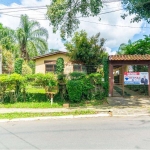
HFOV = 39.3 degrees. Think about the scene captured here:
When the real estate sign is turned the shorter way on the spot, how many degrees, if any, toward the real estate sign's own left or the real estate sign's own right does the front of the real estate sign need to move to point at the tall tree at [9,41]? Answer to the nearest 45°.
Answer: approximately 135° to the real estate sign's own right

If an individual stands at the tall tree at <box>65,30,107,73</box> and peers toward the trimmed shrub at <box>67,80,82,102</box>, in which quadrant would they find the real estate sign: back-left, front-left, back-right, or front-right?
front-left

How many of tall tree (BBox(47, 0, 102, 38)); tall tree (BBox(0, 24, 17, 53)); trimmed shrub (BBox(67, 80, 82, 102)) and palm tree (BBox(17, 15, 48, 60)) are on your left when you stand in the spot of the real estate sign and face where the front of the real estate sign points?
0

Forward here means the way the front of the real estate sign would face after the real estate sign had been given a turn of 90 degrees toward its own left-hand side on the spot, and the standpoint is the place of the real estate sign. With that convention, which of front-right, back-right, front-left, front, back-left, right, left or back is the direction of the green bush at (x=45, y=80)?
back-right

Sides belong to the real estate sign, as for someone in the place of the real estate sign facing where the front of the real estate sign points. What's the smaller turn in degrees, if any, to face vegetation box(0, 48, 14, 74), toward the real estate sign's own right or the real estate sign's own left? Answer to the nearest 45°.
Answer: approximately 135° to the real estate sign's own right

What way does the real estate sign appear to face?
toward the camera

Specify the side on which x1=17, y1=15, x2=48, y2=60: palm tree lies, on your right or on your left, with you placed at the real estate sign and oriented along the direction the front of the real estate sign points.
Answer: on your right

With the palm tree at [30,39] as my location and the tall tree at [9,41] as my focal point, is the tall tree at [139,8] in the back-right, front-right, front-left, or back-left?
back-left

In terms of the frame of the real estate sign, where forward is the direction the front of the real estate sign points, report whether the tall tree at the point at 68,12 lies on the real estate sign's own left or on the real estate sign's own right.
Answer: on the real estate sign's own right

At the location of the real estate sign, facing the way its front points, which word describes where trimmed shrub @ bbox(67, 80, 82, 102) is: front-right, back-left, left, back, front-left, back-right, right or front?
front-right

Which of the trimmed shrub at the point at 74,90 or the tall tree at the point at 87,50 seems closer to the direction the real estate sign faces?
the trimmed shrub

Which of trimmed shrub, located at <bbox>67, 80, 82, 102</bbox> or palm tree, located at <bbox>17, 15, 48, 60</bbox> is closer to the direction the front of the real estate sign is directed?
the trimmed shrub
